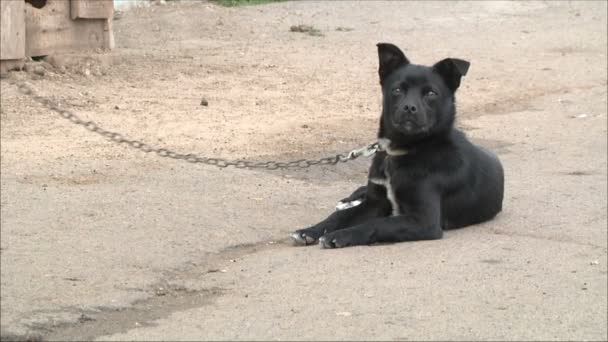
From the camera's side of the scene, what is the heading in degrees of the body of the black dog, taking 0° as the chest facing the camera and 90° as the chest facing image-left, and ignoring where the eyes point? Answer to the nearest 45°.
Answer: approximately 45°

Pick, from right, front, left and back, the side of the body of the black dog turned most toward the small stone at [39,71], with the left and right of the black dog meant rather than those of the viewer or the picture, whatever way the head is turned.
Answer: right

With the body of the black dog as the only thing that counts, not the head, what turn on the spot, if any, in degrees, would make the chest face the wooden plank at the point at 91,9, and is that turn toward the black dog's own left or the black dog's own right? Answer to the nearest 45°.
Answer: approximately 90° to the black dog's own right

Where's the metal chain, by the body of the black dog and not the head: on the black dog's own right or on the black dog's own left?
on the black dog's own right

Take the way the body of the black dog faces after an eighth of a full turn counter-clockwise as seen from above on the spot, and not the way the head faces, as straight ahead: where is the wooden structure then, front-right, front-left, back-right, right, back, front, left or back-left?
back-right

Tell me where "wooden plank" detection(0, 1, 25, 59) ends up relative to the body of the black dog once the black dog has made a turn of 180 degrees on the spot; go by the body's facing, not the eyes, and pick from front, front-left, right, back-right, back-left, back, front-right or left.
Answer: left
